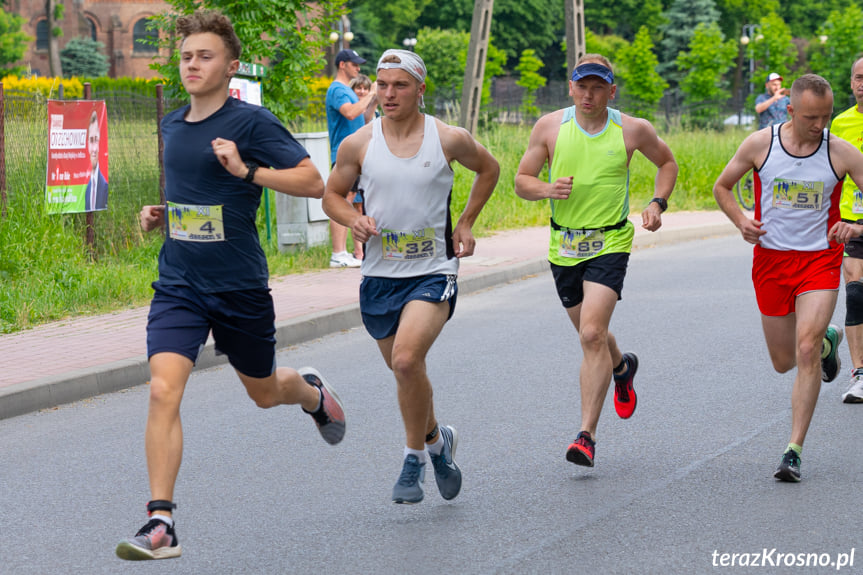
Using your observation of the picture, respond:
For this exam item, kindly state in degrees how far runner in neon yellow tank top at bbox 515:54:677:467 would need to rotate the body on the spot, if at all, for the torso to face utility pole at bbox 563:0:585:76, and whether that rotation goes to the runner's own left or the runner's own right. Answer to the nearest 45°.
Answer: approximately 180°

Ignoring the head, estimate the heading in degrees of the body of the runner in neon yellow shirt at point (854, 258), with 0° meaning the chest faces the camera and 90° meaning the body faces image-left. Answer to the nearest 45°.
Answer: approximately 0°

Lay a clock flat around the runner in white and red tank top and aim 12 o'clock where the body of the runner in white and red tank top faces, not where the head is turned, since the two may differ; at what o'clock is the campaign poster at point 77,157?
The campaign poster is roughly at 4 o'clock from the runner in white and red tank top.

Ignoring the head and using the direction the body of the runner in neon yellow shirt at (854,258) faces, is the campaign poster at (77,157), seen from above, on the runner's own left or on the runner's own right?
on the runner's own right

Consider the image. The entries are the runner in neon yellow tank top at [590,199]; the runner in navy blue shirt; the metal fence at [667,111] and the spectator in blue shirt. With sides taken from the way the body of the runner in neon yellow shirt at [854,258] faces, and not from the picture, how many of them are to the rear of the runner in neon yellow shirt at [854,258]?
2

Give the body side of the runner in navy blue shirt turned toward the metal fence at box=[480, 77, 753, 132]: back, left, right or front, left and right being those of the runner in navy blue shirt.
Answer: back
